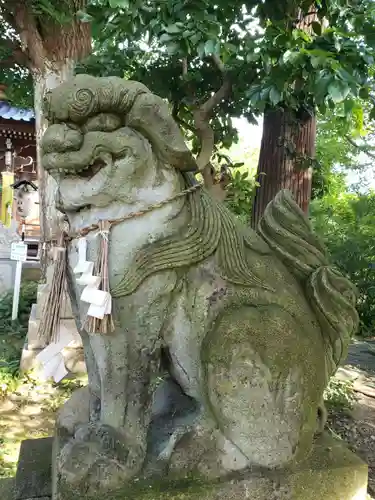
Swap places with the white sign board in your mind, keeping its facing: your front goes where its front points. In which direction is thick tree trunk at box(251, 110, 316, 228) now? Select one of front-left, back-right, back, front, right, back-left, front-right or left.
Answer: front-left

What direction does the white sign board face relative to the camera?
toward the camera

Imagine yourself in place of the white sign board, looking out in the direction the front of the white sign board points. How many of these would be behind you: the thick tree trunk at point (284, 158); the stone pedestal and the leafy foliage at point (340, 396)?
0

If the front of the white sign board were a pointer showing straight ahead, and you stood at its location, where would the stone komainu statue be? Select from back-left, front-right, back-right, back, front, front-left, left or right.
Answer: front

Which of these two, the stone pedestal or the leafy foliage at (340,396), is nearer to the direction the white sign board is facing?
the stone pedestal

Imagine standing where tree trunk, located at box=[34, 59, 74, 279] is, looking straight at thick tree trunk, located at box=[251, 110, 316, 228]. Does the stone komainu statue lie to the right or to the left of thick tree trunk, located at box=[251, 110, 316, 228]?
right

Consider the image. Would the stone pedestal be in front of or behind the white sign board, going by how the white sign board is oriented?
in front

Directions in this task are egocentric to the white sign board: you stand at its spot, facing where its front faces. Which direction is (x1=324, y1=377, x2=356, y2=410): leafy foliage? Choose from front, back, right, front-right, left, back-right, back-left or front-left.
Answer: front-left

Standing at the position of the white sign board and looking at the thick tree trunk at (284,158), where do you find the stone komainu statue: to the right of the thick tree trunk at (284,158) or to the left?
right
